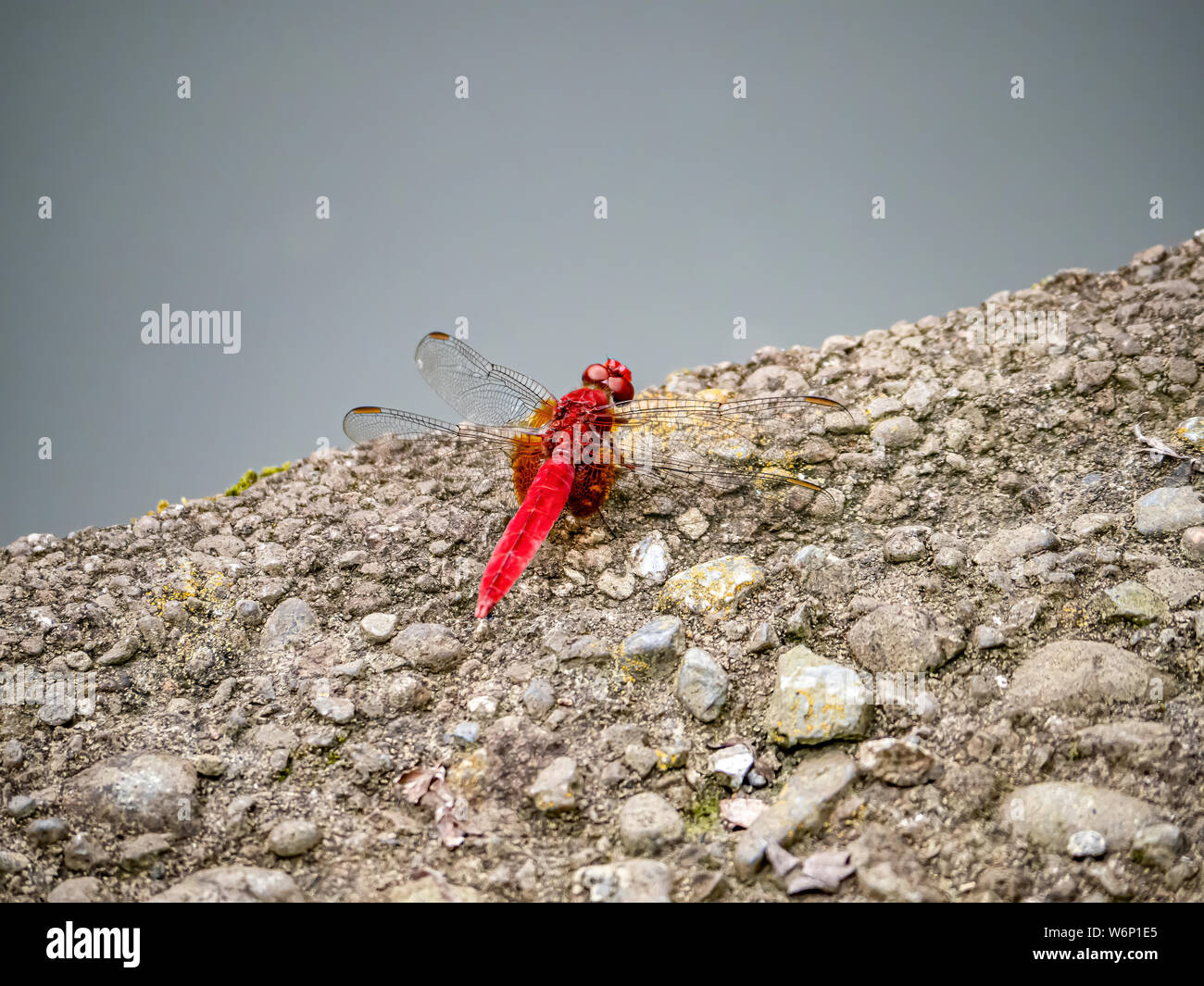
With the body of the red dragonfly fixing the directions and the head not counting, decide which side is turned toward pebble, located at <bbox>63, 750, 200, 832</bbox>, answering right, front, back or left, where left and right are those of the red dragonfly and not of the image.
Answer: back

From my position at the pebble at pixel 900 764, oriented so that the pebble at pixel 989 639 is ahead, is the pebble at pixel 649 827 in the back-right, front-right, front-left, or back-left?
back-left

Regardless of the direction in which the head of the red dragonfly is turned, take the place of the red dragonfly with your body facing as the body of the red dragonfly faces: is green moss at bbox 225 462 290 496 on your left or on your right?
on your left

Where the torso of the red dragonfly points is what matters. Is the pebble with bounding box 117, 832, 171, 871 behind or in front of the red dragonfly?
behind

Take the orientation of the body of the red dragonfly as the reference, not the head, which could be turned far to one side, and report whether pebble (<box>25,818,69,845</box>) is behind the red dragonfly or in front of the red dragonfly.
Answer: behind

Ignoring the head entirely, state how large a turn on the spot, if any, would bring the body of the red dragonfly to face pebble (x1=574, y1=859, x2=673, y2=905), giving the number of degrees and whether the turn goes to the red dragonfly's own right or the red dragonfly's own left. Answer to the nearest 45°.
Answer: approximately 135° to the red dragonfly's own right

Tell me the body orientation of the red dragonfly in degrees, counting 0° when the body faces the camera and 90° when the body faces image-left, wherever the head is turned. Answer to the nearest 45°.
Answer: approximately 225°

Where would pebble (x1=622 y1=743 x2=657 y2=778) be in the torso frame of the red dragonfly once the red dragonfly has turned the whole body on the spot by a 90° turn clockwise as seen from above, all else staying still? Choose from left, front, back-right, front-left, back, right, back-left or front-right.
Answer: front-right

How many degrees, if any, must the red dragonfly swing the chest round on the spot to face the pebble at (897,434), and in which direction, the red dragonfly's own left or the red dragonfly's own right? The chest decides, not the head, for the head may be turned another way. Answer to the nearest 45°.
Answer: approximately 45° to the red dragonfly's own right
